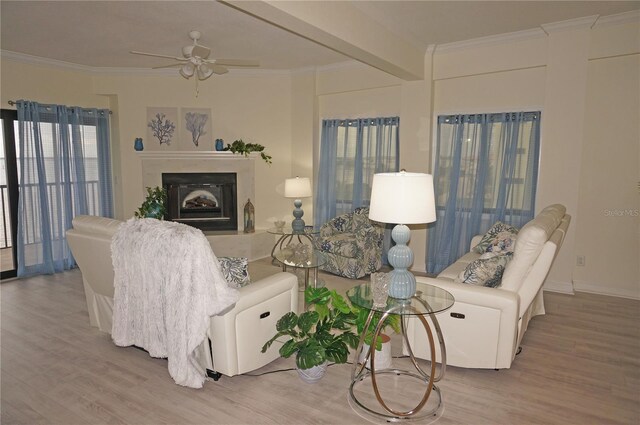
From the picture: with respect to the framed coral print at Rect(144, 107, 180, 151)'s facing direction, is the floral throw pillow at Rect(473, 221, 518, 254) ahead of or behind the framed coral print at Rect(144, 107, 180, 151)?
ahead

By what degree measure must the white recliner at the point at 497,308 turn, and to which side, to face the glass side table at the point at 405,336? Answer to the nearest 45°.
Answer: approximately 45° to its left

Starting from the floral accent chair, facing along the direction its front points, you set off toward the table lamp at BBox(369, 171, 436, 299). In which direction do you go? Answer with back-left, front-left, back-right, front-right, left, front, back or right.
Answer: front-left

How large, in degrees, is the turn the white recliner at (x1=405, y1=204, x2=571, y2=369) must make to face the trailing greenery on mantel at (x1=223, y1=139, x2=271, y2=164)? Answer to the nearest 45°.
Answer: approximately 45° to its right

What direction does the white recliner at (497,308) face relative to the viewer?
to the viewer's left

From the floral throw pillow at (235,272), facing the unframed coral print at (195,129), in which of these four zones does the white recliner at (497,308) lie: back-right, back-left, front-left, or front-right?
back-right

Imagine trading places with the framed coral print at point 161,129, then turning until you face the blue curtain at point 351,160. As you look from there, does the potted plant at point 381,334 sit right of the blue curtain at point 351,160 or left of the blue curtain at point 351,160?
right

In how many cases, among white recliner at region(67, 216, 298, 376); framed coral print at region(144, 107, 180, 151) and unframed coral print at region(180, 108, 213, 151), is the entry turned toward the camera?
2

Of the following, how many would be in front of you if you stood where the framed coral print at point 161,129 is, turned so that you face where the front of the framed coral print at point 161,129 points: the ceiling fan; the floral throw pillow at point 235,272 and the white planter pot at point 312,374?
3

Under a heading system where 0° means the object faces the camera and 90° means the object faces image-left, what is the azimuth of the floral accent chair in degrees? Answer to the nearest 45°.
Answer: approximately 45°

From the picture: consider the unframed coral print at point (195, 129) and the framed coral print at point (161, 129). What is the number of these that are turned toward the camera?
2

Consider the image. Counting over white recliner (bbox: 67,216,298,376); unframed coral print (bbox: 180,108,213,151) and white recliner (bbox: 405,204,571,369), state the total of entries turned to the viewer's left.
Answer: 1

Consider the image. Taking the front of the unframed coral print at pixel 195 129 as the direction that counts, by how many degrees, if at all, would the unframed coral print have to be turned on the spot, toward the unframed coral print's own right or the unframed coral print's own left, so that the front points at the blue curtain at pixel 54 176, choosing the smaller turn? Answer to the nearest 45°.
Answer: approximately 90° to the unframed coral print's own right

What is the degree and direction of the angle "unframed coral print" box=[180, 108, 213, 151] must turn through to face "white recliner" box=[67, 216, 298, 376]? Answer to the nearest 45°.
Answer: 0° — it already faces it

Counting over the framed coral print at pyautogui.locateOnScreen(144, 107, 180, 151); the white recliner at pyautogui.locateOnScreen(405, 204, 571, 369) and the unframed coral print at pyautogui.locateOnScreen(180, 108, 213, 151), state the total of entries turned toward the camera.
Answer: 2
